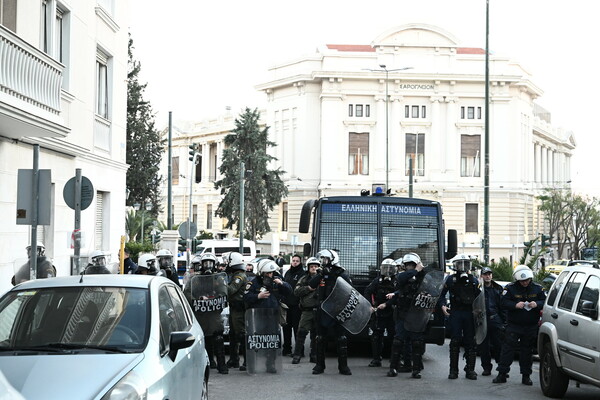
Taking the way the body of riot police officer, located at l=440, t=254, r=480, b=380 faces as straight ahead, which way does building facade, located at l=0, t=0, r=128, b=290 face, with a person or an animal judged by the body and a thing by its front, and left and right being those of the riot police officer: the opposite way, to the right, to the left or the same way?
to the left

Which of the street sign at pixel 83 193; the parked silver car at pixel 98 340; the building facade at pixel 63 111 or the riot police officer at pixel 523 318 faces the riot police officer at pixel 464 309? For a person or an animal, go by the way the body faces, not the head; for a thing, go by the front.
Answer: the building facade

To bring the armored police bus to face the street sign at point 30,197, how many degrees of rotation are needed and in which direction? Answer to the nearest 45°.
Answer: approximately 45° to its right

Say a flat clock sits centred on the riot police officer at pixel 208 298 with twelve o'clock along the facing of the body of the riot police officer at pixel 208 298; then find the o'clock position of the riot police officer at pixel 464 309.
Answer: the riot police officer at pixel 464 309 is roughly at 9 o'clock from the riot police officer at pixel 208 298.

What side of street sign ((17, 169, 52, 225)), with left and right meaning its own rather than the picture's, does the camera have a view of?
back

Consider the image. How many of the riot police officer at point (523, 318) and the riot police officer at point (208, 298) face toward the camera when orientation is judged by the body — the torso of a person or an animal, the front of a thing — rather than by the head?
2

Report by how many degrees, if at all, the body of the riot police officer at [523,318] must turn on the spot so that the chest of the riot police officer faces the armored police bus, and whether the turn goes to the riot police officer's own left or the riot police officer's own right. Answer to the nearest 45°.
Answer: approximately 135° to the riot police officer's own right

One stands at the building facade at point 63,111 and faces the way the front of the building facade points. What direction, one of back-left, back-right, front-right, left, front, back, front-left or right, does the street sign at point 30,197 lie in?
front-right

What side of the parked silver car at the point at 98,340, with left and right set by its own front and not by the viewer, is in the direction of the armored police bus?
back

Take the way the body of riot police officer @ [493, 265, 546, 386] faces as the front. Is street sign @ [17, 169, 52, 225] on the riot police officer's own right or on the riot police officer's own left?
on the riot police officer's own right
